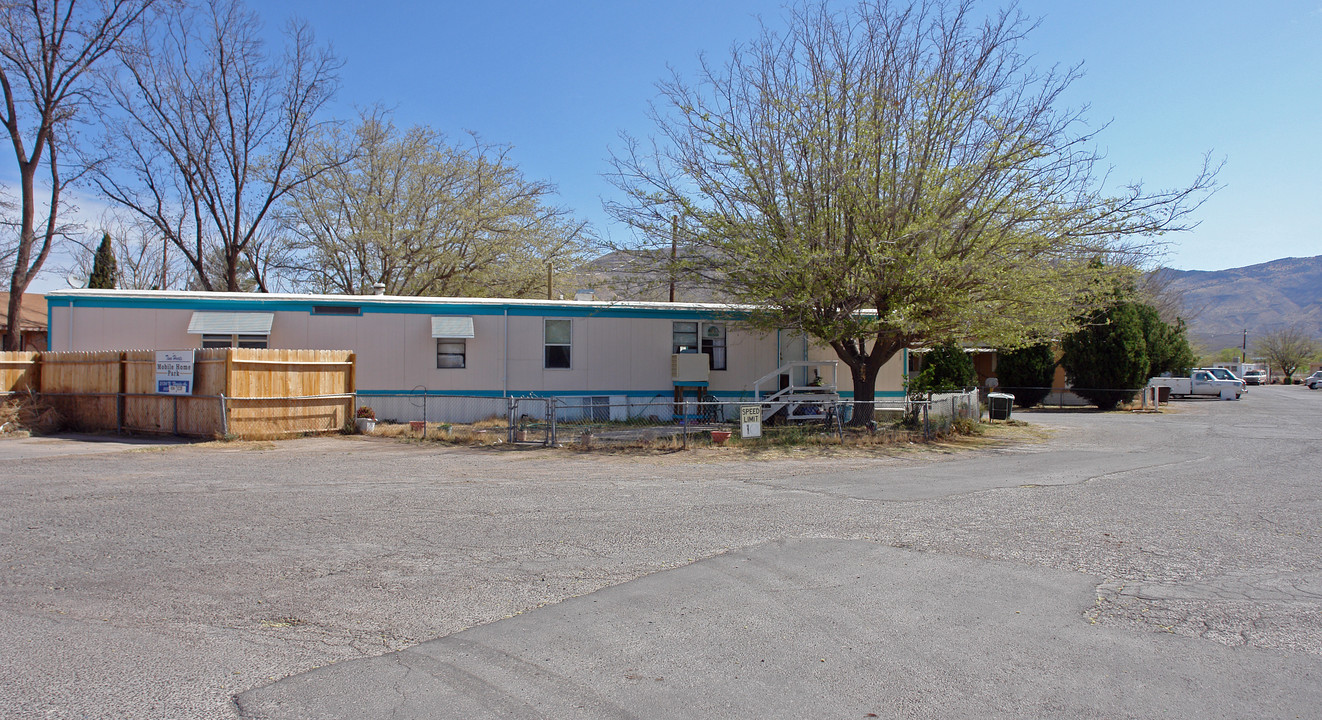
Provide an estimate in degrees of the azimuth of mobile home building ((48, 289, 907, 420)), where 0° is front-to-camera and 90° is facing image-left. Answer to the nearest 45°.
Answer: approximately 0°

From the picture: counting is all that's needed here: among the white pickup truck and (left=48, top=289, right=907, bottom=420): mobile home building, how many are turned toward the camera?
1

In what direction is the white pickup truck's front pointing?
to the viewer's right

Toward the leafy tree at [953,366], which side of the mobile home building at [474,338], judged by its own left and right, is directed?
left

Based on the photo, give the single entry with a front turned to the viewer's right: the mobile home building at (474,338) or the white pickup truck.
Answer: the white pickup truck

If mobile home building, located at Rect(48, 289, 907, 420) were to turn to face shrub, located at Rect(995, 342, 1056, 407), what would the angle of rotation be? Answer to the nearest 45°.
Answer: approximately 90° to its left

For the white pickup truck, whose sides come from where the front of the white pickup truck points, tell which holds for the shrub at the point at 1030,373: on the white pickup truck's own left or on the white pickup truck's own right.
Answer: on the white pickup truck's own right

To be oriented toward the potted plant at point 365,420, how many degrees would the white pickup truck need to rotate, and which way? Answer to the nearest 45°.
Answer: approximately 90° to its right
